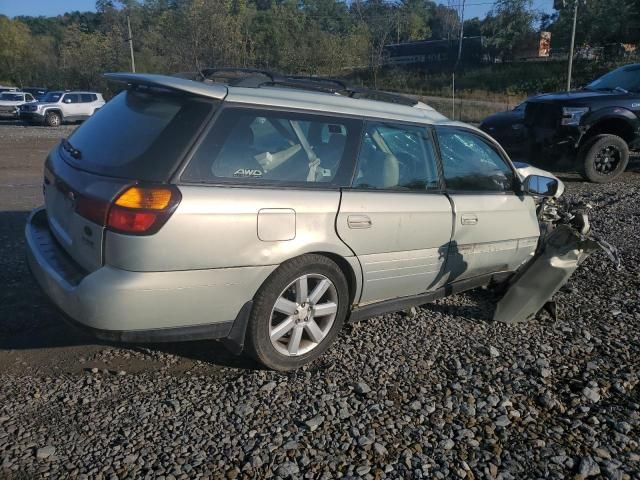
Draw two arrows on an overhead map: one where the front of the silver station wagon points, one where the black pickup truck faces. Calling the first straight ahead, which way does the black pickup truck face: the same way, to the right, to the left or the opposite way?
the opposite way

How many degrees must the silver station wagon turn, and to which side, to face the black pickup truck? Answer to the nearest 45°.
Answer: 0° — it already faces it

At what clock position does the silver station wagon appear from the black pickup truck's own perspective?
The silver station wagon is roughly at 11 o'clock from the black pickup truck.

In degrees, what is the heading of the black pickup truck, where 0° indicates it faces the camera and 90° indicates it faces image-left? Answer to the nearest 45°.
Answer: approximately 45°

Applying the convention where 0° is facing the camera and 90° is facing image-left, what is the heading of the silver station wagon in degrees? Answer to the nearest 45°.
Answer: approximately 225°

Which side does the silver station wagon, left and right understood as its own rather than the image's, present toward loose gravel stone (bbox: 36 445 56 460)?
back
